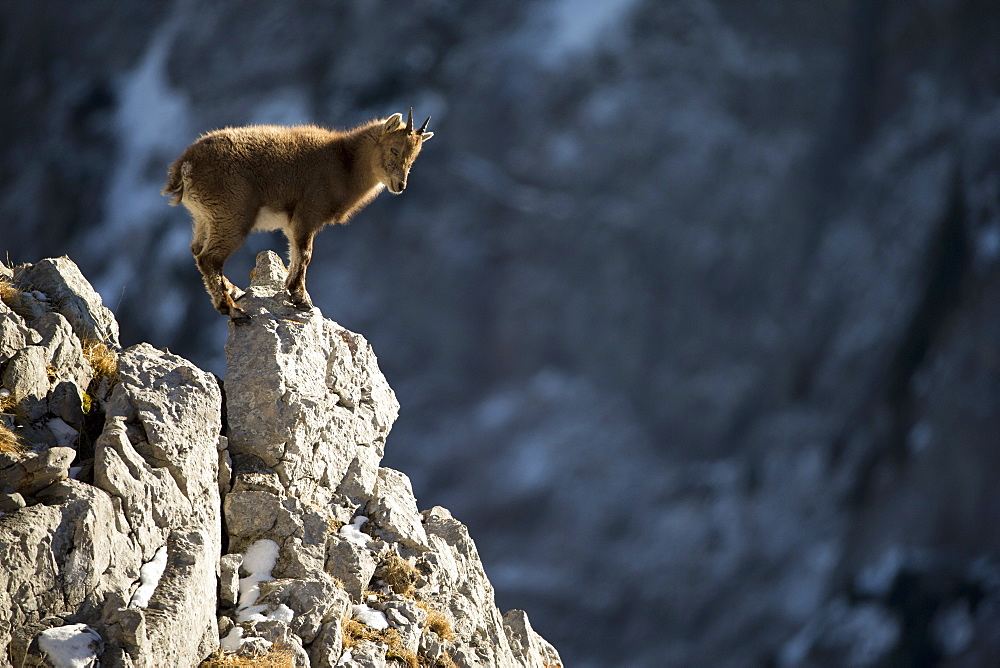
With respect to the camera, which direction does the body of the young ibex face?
to the viewer's right

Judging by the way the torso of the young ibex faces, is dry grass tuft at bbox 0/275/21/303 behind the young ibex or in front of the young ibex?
behind
